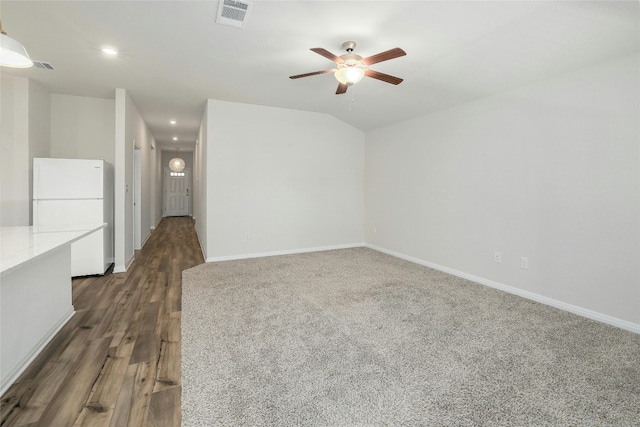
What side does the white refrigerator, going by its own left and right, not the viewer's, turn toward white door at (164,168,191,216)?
back

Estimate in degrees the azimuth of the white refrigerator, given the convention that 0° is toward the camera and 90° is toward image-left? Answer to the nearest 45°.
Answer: approximately 0°

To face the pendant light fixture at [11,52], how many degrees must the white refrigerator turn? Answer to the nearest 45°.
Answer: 0° — it already faces it

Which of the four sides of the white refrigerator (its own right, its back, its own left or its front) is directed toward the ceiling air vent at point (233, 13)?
front

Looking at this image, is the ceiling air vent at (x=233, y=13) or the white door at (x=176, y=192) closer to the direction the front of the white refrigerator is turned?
the ceiling air vent

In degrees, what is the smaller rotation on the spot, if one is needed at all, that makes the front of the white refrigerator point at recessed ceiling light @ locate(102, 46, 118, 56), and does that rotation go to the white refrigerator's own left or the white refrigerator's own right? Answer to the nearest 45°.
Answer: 0° — it already faces it
